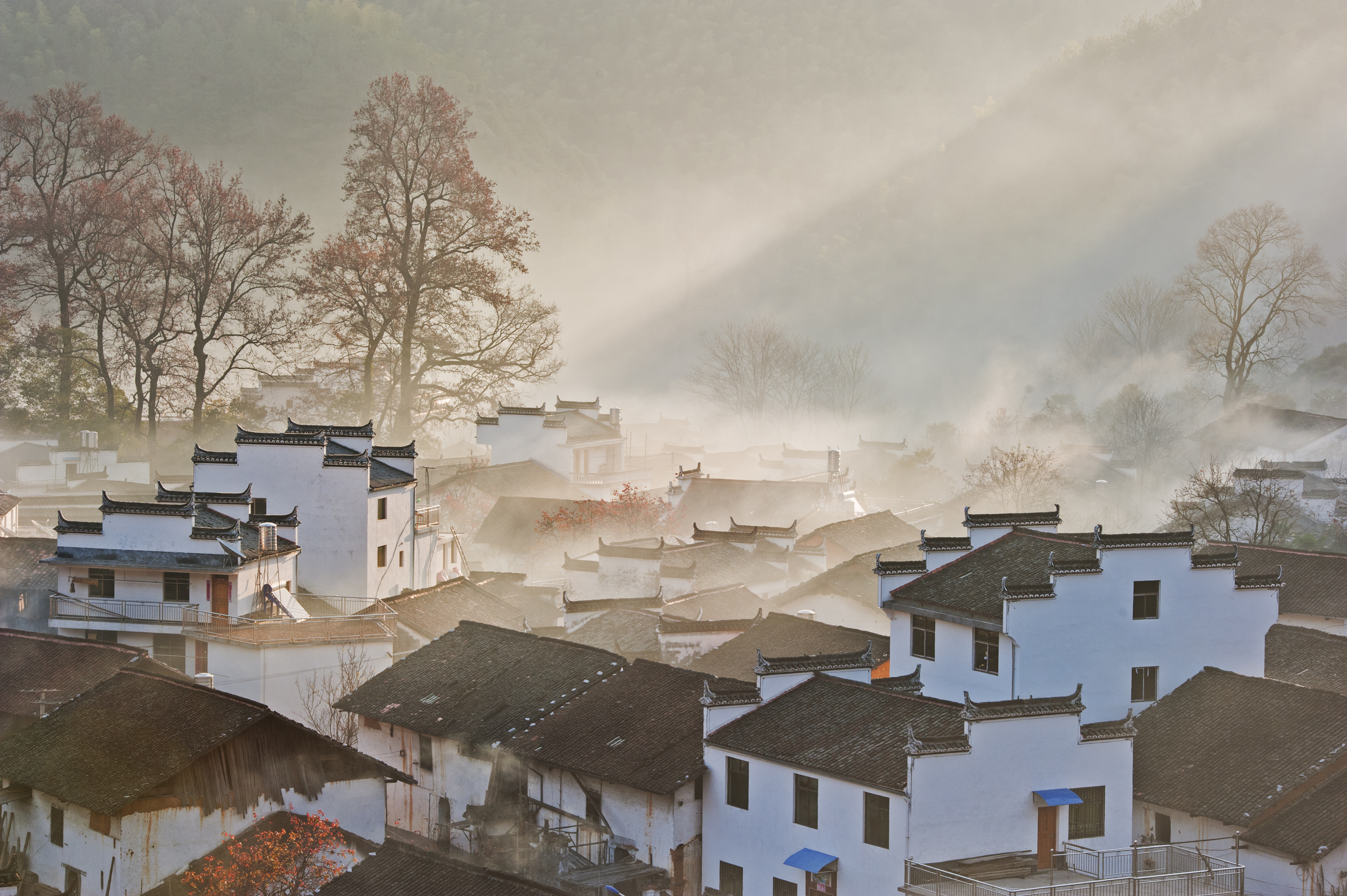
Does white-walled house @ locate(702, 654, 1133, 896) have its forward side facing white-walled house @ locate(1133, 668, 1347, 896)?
no

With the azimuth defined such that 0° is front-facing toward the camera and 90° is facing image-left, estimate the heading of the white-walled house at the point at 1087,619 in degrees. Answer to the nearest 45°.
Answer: approximately 45°

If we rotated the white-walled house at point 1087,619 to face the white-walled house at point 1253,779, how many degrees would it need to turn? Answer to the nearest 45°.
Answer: approximately 90° to its left

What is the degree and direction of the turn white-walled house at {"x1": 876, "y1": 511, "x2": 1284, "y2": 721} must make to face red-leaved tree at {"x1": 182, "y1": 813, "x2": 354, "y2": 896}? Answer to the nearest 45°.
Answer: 0° — it already faces it

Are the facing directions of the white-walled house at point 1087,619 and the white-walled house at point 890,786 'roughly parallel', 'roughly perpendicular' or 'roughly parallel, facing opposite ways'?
roughly parallel

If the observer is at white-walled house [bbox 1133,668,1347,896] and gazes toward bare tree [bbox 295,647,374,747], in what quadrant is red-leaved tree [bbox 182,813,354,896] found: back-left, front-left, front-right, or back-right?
front-left

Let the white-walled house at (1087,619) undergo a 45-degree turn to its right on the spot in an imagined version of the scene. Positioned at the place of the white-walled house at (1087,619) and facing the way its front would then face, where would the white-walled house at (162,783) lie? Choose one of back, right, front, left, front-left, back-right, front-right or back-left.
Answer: front-left

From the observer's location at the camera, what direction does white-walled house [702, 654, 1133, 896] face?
facing the viewer and to the left of the viewer

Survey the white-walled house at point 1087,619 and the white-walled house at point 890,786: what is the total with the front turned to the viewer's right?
0
